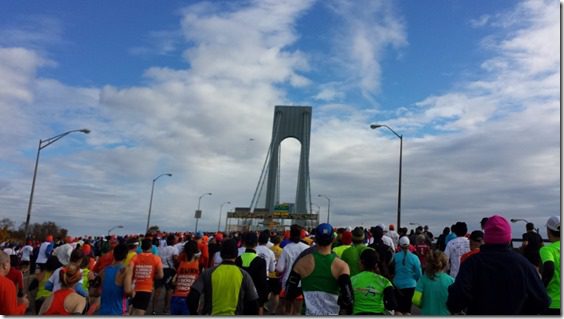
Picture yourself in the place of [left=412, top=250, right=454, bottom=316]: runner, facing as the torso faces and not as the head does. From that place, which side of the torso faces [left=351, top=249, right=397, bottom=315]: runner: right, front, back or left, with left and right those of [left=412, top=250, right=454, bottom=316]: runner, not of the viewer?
left

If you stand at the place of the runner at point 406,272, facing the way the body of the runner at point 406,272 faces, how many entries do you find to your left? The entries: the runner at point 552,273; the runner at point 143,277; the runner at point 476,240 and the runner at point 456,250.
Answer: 1

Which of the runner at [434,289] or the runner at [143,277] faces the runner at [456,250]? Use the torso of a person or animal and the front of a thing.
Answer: the runner at [434,289]

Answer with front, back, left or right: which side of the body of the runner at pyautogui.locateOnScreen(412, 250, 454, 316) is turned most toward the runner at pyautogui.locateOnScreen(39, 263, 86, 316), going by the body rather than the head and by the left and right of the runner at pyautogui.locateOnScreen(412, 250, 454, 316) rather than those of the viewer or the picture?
left

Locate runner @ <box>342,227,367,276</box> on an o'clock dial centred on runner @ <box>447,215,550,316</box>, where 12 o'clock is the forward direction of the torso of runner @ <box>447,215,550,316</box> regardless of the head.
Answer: runner @ <box>342,227,367,276</box> is roughly at 11 o'clock from runner @ <box>447,215,550,316</box>.

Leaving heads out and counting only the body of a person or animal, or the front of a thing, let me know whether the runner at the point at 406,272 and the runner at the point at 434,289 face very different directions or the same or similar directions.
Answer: same or similar directions

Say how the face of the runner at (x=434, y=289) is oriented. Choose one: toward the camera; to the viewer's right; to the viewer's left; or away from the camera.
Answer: away from the camera

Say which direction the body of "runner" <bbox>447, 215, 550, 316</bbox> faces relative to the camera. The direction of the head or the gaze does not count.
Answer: away from the camera

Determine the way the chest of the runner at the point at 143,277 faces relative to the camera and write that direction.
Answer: away from the camera

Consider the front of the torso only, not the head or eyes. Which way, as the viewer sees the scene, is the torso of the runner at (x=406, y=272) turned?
away from the camera

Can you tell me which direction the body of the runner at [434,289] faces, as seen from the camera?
away from the camera

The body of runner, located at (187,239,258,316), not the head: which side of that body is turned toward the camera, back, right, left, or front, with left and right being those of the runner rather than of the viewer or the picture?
back

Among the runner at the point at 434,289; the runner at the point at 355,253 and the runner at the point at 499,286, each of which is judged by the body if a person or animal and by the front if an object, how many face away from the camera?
3

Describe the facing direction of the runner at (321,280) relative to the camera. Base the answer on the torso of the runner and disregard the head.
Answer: away from the camera

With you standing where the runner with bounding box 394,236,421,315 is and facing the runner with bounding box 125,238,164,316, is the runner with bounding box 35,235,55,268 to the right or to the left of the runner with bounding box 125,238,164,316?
right

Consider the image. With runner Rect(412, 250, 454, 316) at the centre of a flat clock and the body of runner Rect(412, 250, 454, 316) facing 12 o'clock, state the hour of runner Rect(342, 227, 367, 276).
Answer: runner Rect(342, 227, 367, 276) is roughly at 11 o'clock from runner Rect(412, 250, 454, 316).
